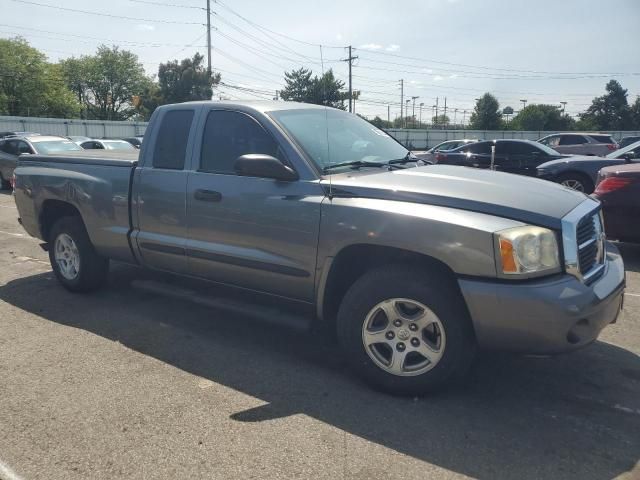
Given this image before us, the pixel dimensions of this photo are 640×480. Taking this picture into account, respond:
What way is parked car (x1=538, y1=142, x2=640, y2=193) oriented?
to the viewer's left

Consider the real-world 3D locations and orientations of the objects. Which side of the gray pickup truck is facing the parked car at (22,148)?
back

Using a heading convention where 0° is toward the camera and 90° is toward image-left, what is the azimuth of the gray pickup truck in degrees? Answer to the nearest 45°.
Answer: approximately 315°

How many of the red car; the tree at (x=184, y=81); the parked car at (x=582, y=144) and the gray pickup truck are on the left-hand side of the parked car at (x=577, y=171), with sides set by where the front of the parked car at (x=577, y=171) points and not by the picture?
2

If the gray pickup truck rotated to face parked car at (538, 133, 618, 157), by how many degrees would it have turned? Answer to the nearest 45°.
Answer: approximately 90° to its left

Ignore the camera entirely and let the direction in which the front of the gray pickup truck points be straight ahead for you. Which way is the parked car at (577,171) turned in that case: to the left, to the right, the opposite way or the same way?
the opposite way

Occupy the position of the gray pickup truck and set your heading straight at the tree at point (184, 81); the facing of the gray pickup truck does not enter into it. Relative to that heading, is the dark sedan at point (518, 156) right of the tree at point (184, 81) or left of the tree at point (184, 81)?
right
